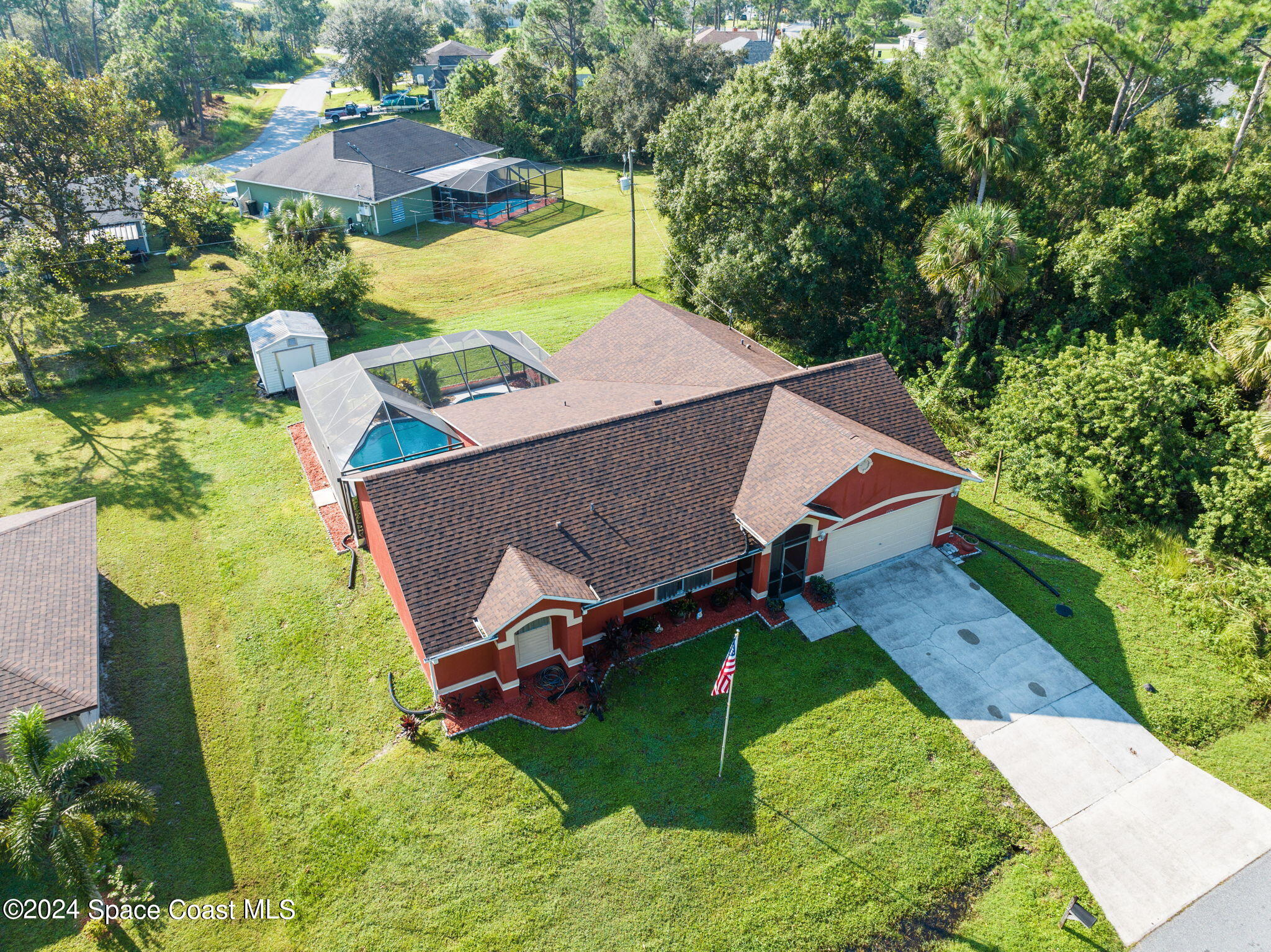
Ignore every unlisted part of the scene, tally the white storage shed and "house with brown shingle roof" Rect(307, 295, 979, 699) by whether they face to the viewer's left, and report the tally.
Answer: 0

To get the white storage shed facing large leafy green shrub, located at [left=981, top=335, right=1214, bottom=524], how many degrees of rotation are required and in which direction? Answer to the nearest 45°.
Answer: approximately 45° to its left

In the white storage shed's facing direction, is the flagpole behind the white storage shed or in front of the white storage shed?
in front

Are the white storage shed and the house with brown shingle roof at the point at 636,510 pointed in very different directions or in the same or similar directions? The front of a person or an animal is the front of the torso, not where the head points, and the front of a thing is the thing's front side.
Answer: same or similar directions

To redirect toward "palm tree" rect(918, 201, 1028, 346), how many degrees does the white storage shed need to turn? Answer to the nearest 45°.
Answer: approximately 45° to its left

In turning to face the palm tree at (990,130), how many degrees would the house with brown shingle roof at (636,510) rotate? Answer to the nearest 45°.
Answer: approximately 90° to its left

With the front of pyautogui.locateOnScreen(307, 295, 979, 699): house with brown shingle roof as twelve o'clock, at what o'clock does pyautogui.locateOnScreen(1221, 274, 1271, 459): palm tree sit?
The palm tree is roughly at 10 o'clock from the house with brown shingle roof.

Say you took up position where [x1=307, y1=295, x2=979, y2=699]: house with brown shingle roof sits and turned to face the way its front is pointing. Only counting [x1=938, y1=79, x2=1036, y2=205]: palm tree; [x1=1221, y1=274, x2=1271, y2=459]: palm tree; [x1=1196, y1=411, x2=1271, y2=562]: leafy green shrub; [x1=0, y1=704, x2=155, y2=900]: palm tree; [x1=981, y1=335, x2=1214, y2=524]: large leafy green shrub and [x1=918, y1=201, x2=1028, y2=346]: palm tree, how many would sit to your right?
1

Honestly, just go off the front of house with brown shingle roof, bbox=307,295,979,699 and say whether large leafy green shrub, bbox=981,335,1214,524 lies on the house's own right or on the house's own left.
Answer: on the house's own left

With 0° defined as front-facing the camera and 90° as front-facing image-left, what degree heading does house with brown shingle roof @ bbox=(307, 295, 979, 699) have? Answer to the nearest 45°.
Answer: approximately 315°

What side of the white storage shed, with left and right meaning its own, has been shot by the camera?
front

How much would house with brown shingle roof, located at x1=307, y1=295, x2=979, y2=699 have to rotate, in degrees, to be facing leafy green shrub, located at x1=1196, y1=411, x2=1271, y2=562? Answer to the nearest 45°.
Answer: approximately 45° to its left

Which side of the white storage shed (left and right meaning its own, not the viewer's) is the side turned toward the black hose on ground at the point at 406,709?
front

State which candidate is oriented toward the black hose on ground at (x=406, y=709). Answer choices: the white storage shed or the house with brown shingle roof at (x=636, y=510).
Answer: the white storage shed

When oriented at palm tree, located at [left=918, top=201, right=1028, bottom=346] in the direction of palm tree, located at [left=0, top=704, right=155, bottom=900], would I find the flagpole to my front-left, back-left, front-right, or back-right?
front-left

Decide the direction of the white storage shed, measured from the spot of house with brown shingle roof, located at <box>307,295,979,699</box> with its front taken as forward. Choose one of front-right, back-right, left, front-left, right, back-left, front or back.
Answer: back
